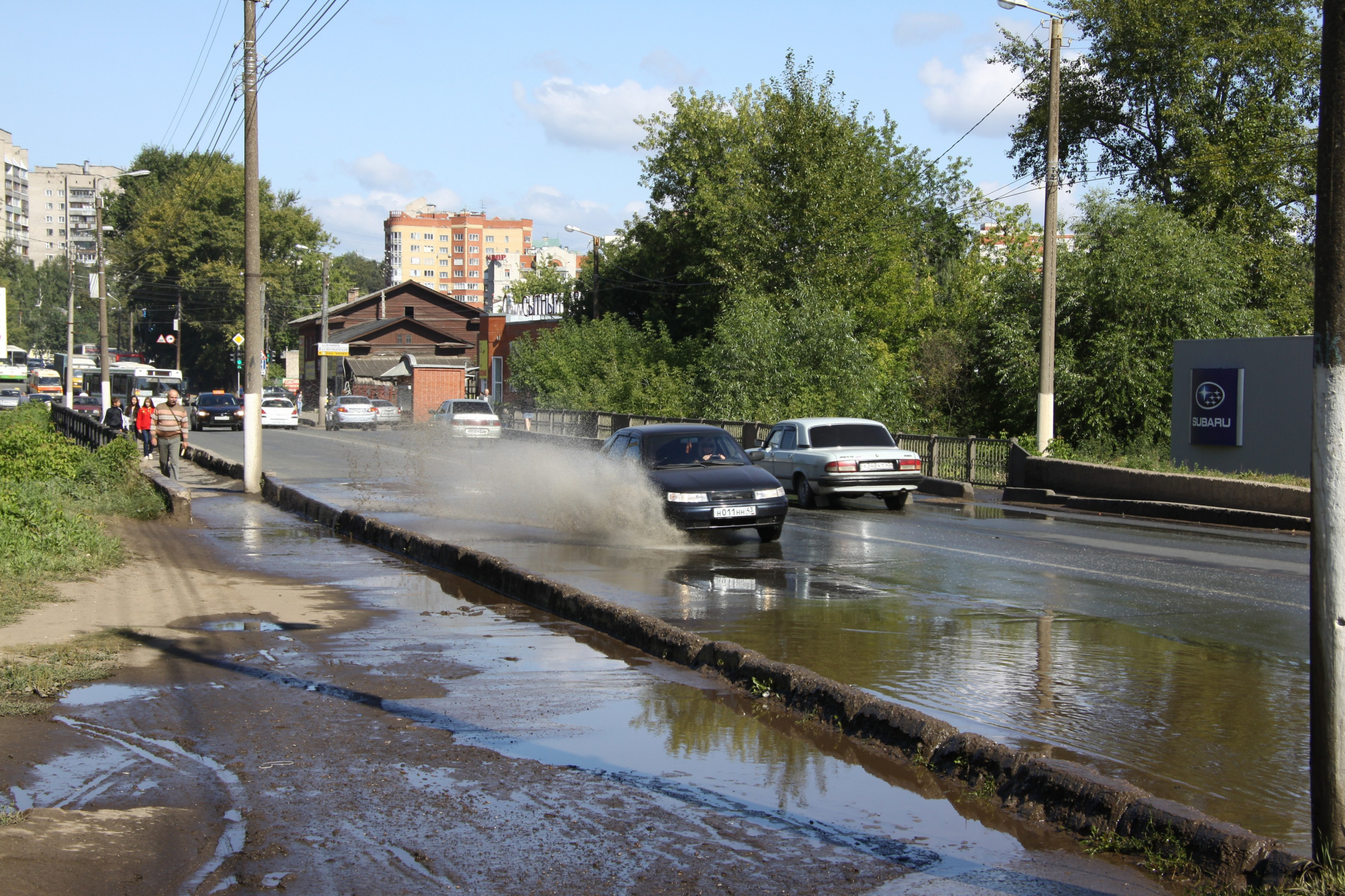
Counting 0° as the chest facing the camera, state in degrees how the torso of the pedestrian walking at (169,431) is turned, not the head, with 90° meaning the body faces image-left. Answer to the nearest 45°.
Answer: approximately 0°

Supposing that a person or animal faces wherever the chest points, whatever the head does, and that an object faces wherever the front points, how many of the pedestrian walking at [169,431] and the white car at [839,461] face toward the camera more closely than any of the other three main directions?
1

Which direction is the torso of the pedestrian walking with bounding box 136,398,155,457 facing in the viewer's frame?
toward the camera

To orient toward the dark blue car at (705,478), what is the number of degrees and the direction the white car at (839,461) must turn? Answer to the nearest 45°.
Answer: approximately 135° to its left

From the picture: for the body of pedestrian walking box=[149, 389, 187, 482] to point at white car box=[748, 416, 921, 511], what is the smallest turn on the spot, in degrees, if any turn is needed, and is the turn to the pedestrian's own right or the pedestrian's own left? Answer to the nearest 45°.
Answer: approximately 45° to the pedestrian's own left

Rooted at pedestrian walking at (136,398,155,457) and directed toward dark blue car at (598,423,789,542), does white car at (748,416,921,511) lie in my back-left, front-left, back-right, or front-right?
front-left

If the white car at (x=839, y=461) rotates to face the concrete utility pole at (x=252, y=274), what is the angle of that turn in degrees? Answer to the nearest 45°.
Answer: approximately 45° to its left

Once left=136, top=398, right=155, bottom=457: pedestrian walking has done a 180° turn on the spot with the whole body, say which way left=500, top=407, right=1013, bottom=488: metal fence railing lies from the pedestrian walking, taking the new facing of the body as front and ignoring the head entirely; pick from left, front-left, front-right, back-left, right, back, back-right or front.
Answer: back-right

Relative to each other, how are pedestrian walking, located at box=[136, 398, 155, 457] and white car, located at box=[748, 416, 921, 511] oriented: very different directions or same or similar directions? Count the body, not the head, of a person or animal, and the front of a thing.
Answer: very different directions

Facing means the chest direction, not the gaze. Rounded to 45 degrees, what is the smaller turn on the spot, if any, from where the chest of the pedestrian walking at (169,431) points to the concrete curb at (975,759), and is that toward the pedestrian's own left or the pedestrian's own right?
0° — they already face it

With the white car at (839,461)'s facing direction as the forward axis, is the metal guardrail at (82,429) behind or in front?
in front
